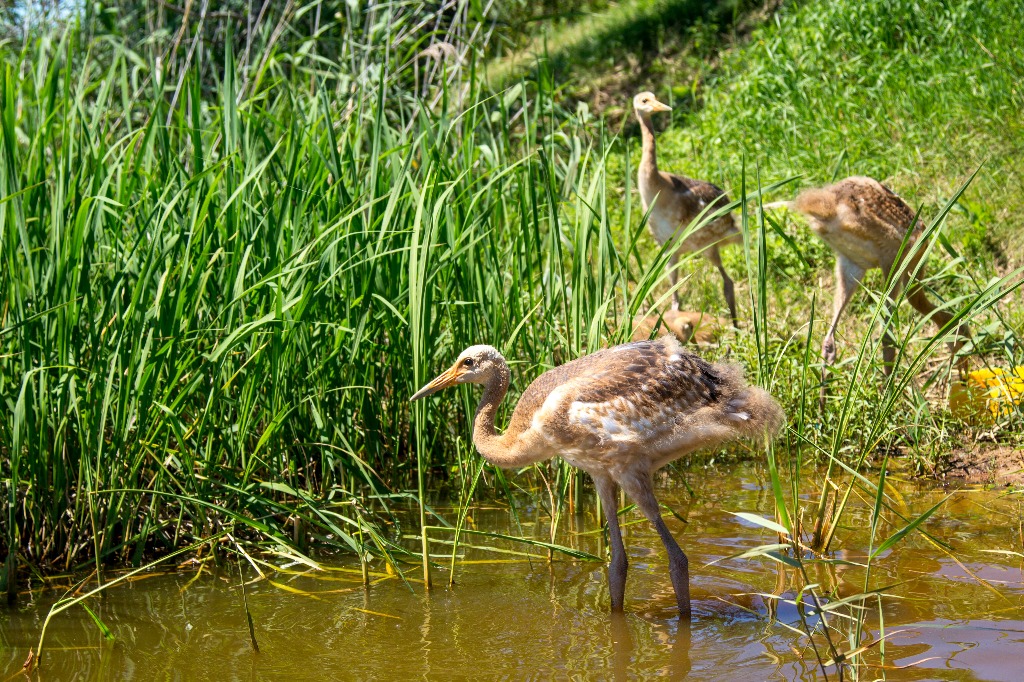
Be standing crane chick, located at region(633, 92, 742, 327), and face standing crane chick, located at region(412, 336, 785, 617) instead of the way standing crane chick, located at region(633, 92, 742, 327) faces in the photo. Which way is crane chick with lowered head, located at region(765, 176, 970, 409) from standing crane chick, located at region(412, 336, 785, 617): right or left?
left

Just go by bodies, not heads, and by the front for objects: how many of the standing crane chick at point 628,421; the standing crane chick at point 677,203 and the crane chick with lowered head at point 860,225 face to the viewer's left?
3

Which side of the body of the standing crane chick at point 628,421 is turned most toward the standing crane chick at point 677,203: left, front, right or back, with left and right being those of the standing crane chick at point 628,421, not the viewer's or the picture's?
right

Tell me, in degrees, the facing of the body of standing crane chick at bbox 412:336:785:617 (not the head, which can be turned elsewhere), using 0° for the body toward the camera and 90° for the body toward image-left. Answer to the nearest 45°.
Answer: approximately 90°

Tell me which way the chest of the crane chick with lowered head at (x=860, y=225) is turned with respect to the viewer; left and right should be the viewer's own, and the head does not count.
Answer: facing to the left of the viewer

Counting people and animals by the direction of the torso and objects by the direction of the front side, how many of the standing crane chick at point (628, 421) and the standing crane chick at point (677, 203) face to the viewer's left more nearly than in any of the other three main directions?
2

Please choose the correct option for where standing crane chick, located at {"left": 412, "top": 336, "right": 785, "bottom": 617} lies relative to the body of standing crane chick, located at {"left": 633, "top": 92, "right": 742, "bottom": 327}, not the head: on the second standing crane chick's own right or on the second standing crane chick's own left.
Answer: on the second standing crane chick's own left

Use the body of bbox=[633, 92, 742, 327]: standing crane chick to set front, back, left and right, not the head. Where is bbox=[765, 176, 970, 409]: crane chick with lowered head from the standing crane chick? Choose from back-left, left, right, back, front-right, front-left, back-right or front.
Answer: back-left

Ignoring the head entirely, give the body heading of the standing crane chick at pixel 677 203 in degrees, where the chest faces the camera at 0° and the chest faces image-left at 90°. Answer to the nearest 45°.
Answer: approximately 90°
